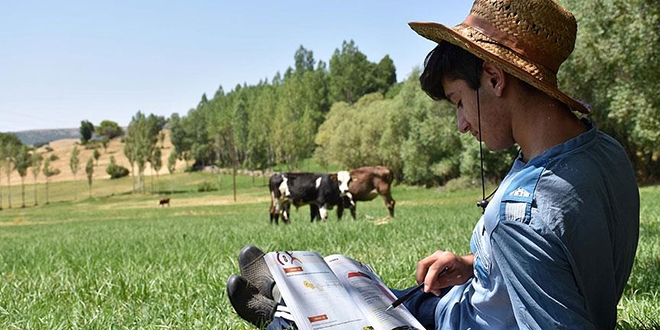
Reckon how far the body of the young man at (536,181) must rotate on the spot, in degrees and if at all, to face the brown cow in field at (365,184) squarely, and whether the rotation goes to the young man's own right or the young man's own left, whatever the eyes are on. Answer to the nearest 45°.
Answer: approximately 90° to the young man's own right

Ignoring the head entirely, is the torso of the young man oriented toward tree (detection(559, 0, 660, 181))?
no

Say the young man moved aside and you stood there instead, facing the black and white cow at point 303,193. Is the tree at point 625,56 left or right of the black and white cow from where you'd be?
right

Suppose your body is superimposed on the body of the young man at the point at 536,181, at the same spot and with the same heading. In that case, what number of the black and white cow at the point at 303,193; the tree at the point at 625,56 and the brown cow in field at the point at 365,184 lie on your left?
0

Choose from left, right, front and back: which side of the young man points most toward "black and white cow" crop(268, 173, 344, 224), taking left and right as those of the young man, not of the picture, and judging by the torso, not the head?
right

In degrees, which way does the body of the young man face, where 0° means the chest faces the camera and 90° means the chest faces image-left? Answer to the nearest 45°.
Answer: approximately 90°

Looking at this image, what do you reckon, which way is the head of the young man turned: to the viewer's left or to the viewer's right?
to the viewer's left
